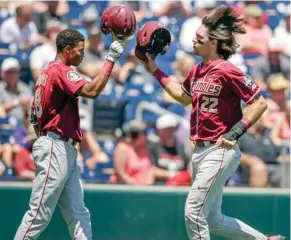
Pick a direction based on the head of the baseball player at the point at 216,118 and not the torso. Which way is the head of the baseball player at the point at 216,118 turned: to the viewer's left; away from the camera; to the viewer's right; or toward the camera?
to the viewer's left

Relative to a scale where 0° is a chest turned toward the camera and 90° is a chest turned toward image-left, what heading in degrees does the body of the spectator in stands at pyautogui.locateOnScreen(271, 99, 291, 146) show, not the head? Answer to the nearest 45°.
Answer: approximately 0°

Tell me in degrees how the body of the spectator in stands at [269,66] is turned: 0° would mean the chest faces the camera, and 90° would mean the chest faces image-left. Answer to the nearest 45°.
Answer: approximately 0°

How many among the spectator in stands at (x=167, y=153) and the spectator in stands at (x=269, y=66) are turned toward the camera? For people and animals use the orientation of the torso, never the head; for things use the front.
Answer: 2

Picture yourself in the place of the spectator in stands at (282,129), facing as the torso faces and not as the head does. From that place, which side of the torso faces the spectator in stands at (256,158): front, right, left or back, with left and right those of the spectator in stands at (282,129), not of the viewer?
front
